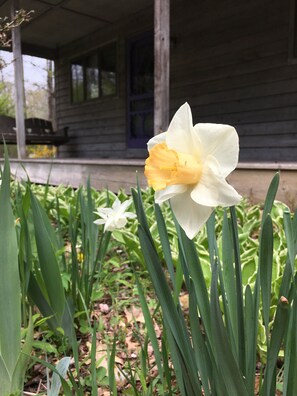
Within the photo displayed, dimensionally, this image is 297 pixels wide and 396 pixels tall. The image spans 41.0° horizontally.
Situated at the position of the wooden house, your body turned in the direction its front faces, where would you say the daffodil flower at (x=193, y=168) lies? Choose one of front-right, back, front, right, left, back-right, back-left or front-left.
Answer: front-left

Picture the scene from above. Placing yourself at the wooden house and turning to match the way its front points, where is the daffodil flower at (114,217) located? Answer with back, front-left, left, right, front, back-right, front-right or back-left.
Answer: front-left

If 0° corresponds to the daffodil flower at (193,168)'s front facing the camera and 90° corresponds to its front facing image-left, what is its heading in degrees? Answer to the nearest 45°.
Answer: approximately 45°

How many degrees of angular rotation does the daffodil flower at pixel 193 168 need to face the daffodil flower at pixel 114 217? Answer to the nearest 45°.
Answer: approximately 135° to its right

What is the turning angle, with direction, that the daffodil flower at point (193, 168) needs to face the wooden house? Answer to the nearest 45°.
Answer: approximately 135° to its right

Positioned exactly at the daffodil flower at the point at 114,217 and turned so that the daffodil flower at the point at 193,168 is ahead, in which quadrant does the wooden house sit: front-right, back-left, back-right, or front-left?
back-left
